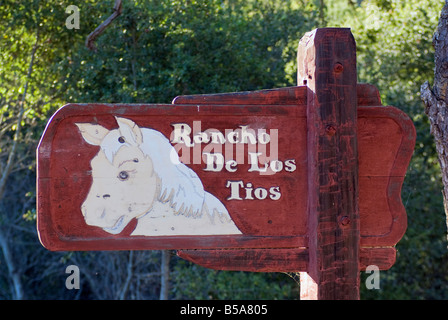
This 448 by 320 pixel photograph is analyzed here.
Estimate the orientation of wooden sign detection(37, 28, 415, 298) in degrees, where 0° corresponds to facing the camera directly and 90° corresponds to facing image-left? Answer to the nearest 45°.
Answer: approximately 0°

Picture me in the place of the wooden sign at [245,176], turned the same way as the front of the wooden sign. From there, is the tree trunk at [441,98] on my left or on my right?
on my left
